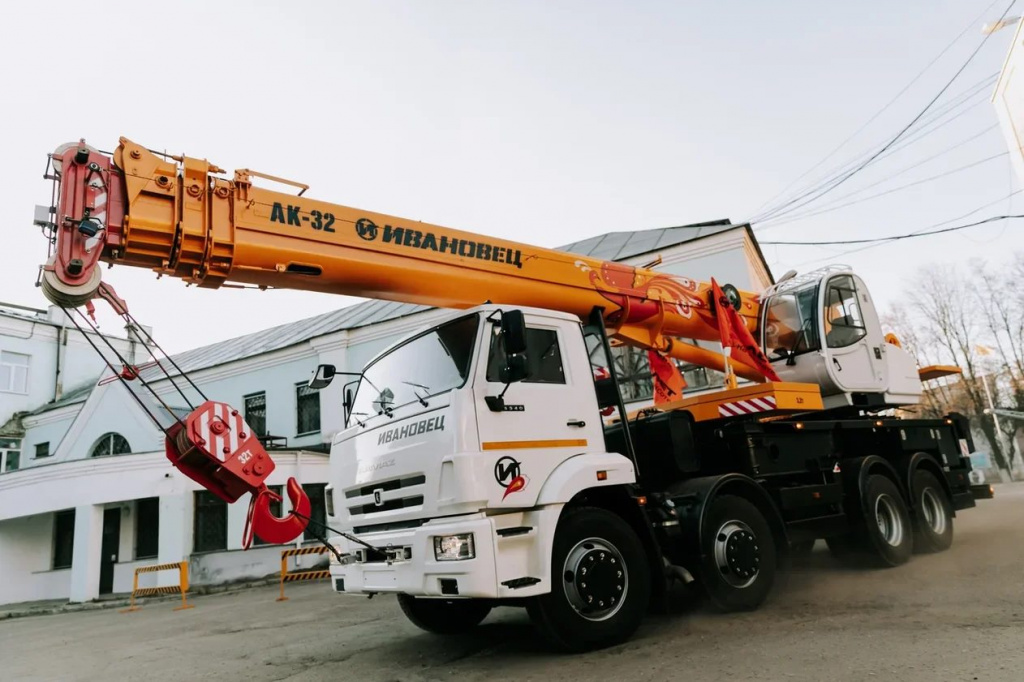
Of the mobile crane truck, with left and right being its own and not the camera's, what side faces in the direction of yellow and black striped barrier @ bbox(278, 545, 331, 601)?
right

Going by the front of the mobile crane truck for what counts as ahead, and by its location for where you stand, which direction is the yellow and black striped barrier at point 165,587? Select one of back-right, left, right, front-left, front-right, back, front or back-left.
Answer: right

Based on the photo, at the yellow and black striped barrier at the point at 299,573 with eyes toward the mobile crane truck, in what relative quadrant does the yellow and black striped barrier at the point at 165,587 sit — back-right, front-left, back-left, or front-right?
back-right

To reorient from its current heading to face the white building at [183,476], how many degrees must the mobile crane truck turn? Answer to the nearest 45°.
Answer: approximately 90° to its right

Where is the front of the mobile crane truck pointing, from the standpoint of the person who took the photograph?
facing the viewer and to the left of the viewer
